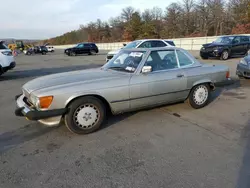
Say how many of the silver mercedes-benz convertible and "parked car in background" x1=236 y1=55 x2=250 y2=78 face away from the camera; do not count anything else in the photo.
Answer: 0

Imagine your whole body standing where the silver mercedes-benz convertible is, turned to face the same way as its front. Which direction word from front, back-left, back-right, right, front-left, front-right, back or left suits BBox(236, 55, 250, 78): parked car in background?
back

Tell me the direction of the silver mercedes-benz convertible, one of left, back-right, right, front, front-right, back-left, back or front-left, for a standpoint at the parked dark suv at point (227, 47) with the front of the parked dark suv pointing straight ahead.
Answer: front-left

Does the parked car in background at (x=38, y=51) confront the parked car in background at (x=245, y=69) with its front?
no

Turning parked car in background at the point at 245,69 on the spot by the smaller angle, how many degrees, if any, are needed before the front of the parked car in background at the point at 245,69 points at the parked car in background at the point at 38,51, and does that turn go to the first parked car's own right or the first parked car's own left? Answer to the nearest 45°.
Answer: approximately 90° to the first parked car's own right

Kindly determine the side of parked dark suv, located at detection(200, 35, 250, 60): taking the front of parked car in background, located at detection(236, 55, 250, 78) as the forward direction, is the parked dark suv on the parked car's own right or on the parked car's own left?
on the parked car's own right

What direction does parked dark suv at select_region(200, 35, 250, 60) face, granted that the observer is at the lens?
facing the viewer and to the left of the viewer

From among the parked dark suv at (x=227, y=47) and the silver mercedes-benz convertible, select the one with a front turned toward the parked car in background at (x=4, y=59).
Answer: the parked dark suv

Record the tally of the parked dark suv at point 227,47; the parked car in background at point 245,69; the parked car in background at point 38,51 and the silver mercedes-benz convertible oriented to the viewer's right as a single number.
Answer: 0

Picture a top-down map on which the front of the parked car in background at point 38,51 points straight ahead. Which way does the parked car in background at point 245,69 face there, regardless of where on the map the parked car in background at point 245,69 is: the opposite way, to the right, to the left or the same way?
the same way

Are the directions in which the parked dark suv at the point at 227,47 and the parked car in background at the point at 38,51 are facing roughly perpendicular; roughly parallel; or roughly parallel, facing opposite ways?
roughly parallel

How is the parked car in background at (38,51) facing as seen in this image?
to the viewer's left

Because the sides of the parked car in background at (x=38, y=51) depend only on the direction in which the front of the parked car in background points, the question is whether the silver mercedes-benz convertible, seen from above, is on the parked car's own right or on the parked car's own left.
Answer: on the parked car's own left

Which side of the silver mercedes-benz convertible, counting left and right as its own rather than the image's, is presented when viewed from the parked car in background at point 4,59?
right

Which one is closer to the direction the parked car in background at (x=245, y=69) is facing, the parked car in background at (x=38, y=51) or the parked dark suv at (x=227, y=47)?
the parked car in background

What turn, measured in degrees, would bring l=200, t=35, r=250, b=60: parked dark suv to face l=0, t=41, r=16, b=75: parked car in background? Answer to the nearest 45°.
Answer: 0° — it already faces it

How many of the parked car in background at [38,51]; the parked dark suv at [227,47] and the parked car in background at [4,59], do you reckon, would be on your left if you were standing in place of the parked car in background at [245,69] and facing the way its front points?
0

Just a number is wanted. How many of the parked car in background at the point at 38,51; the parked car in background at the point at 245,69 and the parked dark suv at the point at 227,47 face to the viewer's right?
0
